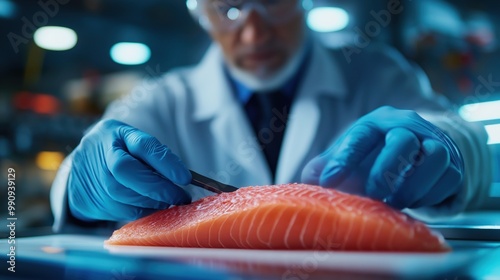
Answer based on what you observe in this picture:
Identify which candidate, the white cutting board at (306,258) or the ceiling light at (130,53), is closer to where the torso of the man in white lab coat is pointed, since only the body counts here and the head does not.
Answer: the white cutting board

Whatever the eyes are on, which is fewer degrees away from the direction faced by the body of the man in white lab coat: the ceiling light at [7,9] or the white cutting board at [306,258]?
the white cutting board

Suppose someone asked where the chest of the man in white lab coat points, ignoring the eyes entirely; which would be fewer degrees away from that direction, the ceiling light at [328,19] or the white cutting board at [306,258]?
the white cutting board

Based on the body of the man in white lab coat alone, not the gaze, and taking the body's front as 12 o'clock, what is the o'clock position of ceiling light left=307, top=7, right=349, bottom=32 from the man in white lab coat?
The ceiling light is roughly at 7 o'clock from the man in white lab coat.

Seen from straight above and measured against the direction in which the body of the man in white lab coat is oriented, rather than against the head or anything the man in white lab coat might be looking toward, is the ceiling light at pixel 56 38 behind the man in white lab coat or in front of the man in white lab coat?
behind

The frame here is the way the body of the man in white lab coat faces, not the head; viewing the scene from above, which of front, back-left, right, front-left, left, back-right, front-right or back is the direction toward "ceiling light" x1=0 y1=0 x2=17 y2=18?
back-right

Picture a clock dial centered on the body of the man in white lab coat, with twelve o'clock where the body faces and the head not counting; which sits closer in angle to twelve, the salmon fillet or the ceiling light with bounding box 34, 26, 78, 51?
the salmon fillet

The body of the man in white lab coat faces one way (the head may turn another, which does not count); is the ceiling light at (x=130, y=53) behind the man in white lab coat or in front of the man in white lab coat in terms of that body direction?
behind

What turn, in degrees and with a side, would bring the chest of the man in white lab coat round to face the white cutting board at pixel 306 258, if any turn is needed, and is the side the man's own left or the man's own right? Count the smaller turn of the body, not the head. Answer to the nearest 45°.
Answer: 0° — they already face it

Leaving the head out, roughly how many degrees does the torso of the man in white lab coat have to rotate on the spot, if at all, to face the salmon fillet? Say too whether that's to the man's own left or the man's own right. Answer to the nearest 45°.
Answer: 0° — they already face it

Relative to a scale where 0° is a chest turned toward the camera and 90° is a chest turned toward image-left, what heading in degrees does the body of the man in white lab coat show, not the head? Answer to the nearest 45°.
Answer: approximately 0°
